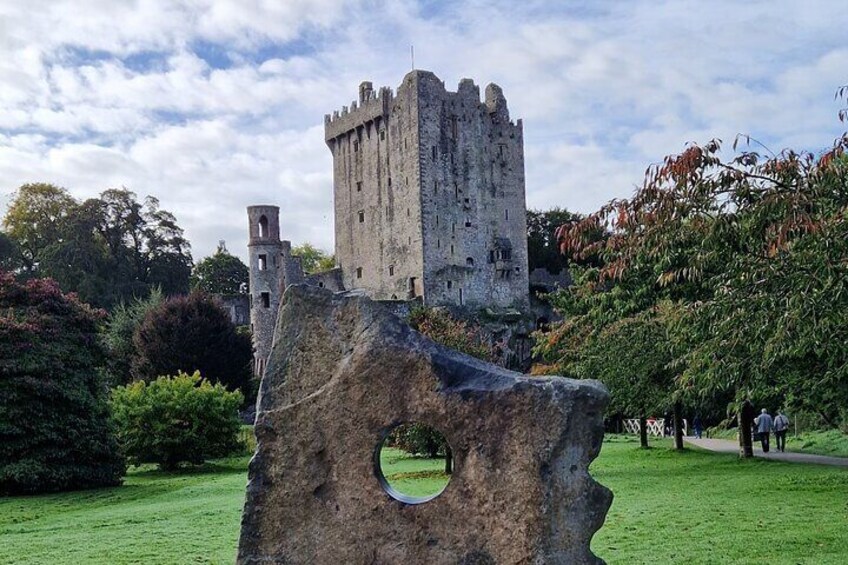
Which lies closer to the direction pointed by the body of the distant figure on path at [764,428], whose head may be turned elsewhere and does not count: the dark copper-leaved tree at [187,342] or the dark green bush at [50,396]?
the dark copper-leaved tree

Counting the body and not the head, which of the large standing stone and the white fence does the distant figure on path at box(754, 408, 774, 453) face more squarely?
the white fence

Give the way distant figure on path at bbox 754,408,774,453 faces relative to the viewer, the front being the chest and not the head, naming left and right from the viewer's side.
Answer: facing away from the viewer

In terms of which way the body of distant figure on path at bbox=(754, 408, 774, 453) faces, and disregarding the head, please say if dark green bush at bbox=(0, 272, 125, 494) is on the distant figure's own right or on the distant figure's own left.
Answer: on the distant figure's own left

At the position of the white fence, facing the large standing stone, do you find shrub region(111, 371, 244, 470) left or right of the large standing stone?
right

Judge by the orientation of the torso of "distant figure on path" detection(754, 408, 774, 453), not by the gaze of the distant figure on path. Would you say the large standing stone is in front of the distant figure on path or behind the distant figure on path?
behind

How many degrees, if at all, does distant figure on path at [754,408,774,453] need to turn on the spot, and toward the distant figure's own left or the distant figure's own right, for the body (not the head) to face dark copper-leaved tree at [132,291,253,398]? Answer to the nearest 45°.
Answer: approximately 45° to the distant figure's own left
